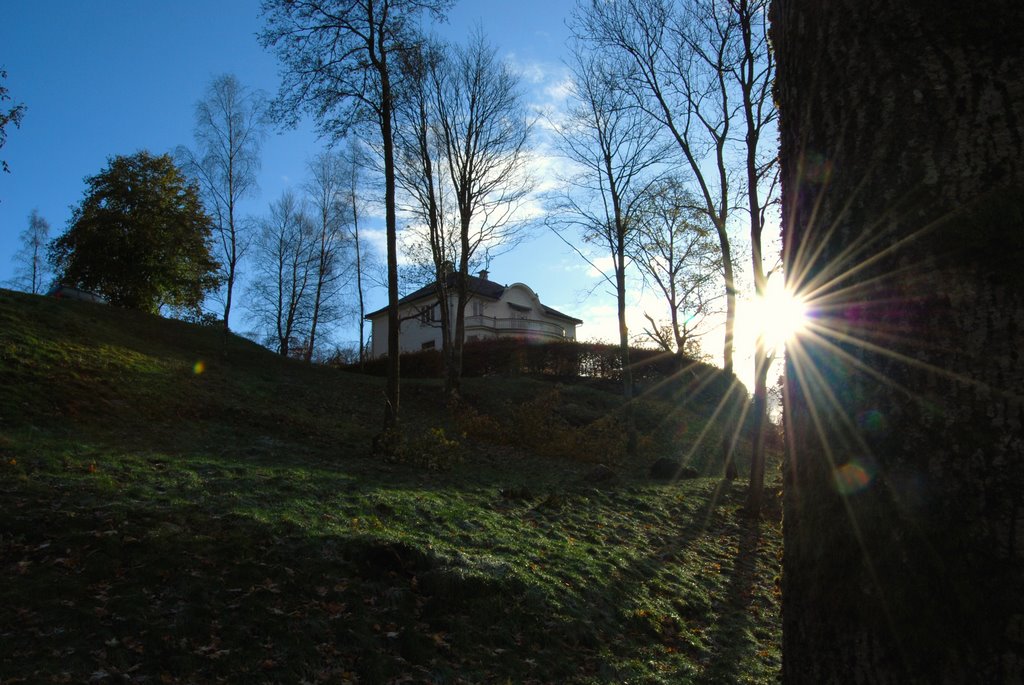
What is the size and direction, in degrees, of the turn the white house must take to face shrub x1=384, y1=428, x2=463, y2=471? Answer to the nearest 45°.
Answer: approximately 45° to its right

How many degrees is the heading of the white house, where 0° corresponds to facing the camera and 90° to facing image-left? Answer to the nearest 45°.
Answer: approximately 315°

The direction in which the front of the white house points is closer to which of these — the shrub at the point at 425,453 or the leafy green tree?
the shrub

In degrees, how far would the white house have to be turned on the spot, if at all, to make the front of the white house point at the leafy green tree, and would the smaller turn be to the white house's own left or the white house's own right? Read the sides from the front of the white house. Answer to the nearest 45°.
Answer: approximately 90° to the white house's own right
